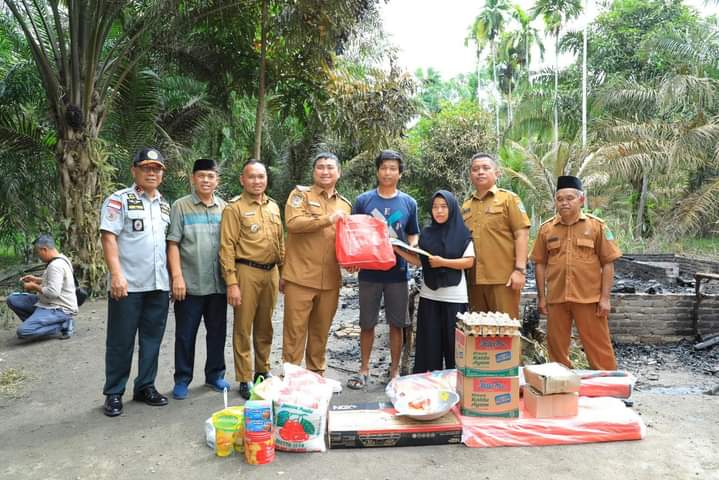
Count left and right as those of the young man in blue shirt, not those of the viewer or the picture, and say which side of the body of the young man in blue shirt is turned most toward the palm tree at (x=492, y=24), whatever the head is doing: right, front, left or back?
back

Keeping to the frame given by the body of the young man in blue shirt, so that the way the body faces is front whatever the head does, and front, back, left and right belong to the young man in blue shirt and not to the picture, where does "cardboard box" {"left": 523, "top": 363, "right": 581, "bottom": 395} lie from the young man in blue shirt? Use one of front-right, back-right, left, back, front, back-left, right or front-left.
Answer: front-left

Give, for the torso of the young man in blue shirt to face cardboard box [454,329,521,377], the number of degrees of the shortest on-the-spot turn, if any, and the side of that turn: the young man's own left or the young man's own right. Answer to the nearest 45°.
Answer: approximately 45° to the young man's own left

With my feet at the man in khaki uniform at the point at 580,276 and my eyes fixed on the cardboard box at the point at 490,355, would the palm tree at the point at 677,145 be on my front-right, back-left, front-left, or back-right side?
back-right

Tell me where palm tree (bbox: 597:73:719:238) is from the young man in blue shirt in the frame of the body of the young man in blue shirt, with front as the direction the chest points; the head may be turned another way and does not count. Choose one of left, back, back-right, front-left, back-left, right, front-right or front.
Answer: back-left

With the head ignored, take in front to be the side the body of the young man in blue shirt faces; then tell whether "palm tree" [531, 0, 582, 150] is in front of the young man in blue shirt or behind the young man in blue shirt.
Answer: behind
